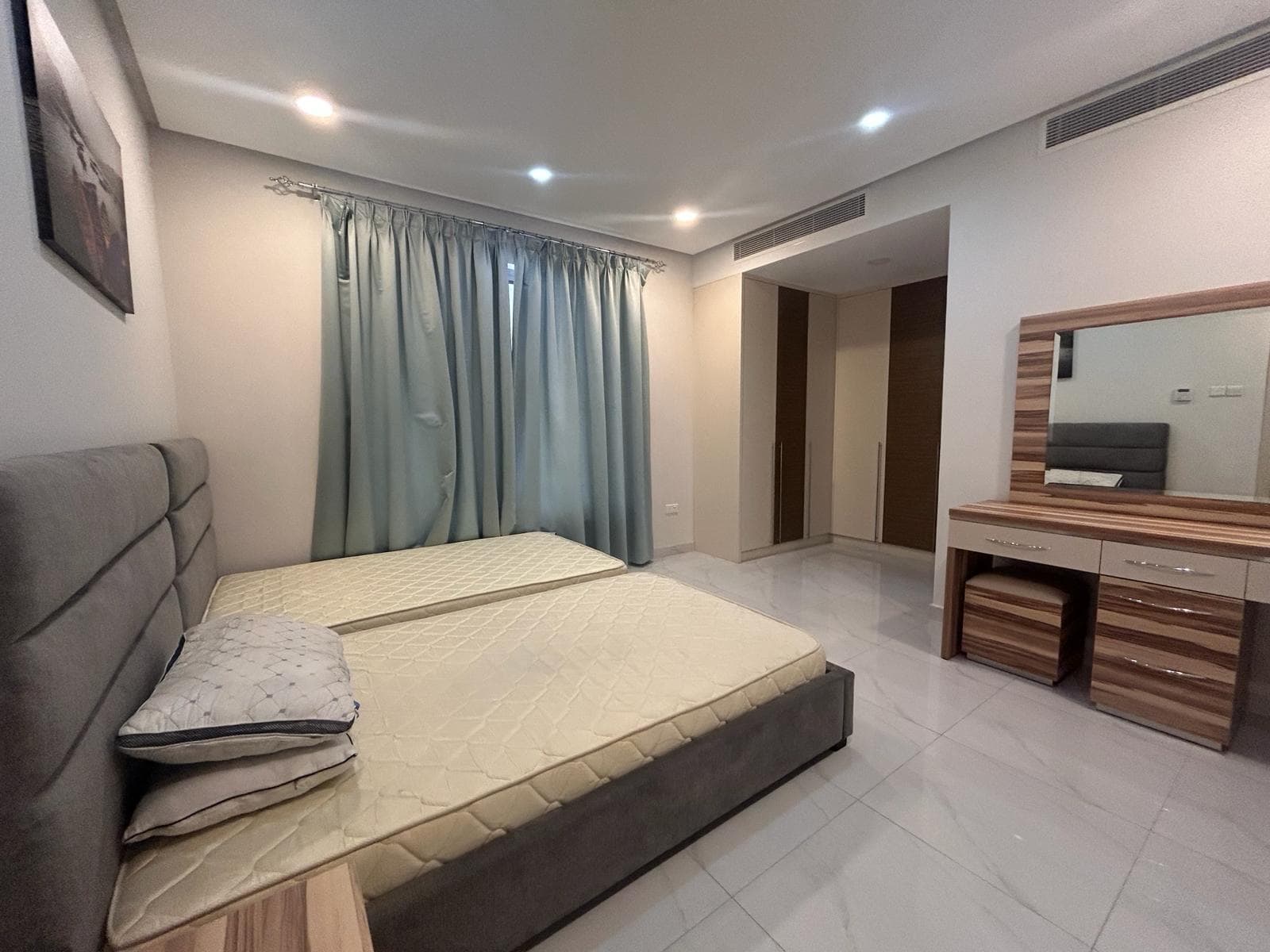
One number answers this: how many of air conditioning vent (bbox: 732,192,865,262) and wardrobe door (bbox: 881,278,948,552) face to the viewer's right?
0

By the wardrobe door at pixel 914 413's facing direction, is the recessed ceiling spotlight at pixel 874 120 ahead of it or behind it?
ahead

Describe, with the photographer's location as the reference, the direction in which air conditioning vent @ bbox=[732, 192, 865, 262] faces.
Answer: facing the viewer and to the left of the viewer

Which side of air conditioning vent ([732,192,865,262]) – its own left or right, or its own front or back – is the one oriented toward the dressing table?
left

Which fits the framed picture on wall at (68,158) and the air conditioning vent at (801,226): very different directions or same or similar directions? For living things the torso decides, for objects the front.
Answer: very different directions

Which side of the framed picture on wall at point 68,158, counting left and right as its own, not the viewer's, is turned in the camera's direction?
right

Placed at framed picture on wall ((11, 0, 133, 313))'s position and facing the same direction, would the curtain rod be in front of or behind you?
in front

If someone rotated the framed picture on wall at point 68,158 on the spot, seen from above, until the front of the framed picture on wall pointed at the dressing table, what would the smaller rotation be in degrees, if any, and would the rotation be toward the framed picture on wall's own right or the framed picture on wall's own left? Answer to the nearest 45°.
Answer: approximately 45° to the framed picture on wall's own right

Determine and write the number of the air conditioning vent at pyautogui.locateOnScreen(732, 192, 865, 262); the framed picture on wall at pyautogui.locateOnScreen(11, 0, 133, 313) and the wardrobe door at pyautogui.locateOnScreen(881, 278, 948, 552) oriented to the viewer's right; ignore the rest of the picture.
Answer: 1

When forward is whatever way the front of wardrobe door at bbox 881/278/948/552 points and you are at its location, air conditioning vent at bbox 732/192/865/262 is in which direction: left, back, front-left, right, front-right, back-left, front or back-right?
front

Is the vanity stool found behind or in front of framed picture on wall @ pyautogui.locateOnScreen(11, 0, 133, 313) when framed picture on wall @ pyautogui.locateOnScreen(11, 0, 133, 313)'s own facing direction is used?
in front
